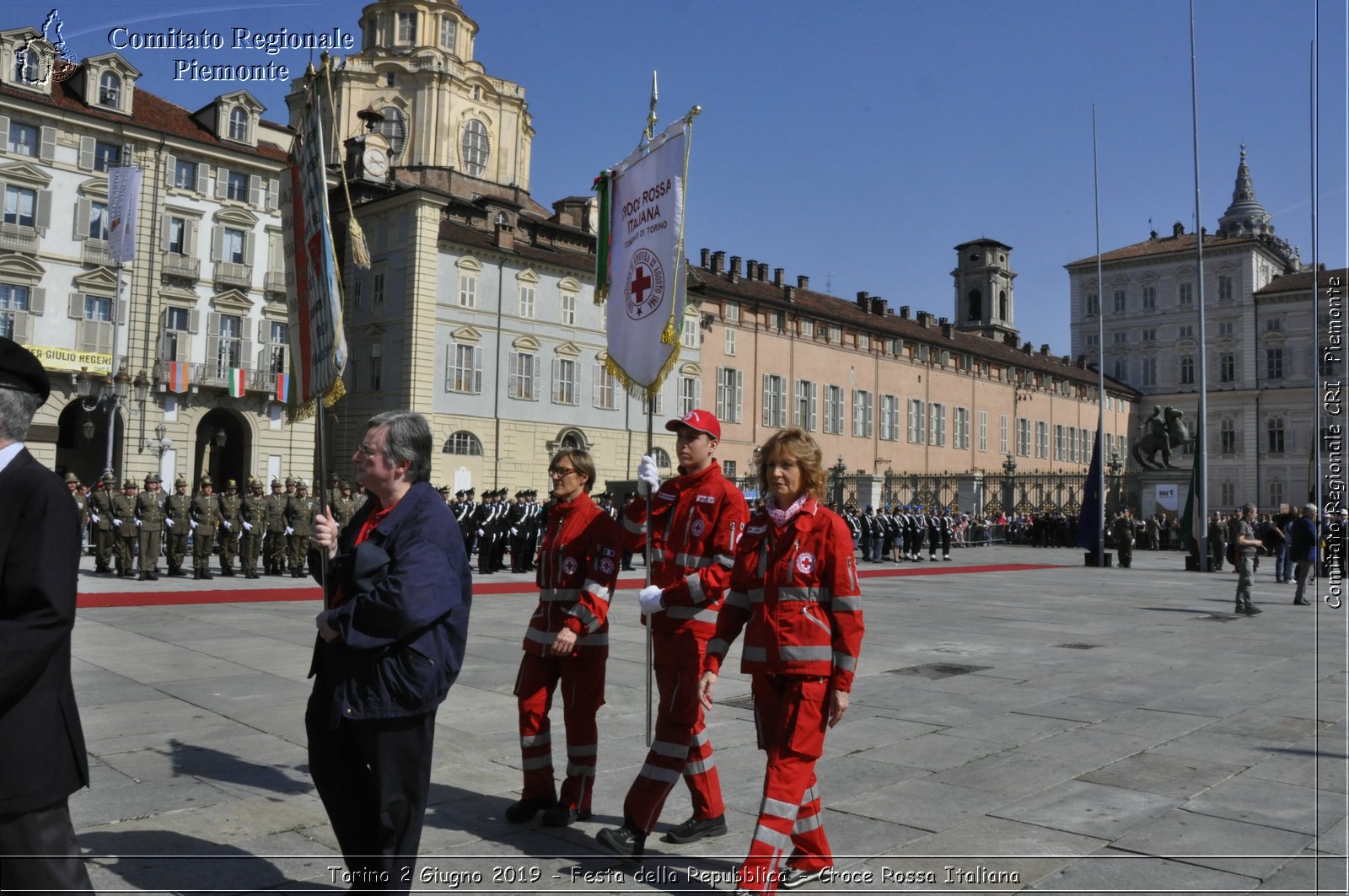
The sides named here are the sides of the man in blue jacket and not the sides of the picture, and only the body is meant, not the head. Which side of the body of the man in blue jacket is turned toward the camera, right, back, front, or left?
left

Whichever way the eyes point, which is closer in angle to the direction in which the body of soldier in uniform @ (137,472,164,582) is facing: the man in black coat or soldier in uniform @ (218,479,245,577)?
the man in black coat

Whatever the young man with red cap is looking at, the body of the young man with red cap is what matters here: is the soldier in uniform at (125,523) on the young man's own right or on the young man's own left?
on the young man's own right

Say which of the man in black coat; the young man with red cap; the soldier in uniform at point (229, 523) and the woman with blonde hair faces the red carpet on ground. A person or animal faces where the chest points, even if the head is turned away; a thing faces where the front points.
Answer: the soldier in uniform

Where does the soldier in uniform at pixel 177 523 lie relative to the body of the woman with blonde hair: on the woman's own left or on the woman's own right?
on the woman's own right

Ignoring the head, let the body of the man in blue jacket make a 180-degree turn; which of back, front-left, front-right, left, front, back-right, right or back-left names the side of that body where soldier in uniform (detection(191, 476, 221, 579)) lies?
left

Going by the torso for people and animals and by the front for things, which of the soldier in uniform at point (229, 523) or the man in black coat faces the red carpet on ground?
the soldier in uniform

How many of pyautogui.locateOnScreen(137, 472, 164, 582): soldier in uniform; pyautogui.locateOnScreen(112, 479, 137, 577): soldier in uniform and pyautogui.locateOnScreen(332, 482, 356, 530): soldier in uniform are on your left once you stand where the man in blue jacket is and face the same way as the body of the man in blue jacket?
0

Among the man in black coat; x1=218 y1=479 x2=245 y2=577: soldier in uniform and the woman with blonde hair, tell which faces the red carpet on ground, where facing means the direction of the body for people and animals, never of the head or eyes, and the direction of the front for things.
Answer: the soldier in uniform

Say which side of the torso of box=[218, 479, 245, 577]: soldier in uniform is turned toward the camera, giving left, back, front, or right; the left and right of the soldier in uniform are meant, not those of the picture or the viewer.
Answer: front

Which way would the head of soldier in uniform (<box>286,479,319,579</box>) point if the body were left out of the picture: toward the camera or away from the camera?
toward the camera

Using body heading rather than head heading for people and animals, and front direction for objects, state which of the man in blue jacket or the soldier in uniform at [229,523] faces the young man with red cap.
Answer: the soldier in uniform

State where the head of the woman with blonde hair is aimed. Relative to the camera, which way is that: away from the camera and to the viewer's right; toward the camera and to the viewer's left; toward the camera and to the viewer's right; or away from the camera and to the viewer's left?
toward the camera and to the viewer's left

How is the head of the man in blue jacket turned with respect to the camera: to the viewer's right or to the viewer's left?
to the viewer's left

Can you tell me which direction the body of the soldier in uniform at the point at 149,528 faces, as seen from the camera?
toward the camera

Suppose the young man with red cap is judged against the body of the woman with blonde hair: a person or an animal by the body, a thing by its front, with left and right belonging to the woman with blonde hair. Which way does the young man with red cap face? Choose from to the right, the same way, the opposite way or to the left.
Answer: the same way
